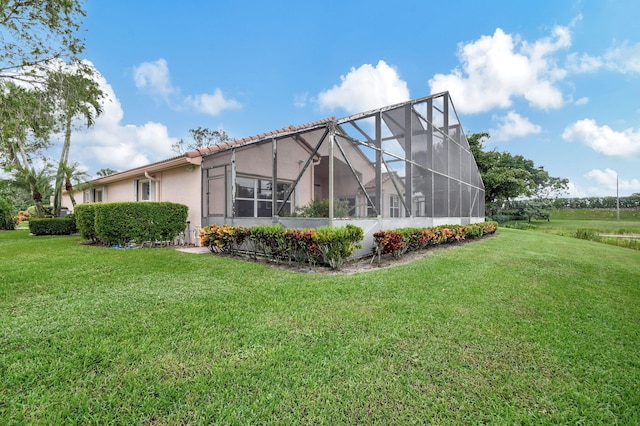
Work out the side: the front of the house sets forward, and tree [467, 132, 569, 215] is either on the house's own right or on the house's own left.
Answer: on the house's own right

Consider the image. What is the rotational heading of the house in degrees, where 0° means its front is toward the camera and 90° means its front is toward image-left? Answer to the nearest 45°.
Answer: approximately 135°
